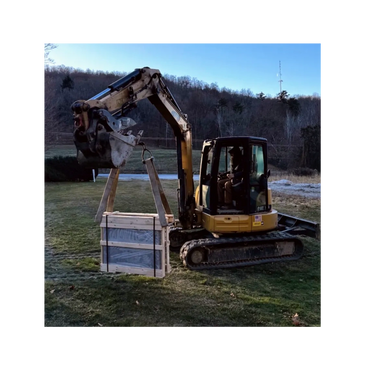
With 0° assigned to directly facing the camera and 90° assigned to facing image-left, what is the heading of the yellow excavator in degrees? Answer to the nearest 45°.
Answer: approximately 90°

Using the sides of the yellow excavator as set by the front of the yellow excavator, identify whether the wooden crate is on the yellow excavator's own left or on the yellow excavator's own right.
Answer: on the yellow excavator's own left
